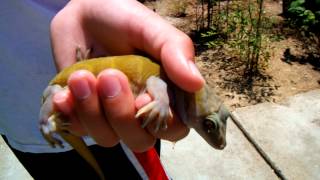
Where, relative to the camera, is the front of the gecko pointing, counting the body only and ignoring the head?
to the viewer's right

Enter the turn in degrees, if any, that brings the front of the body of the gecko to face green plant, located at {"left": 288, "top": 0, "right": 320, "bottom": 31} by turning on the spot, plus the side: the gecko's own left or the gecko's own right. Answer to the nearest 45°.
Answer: approximately 45° to the gecko's own left

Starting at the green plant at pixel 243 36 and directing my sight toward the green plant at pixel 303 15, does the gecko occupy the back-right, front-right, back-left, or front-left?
back-right
